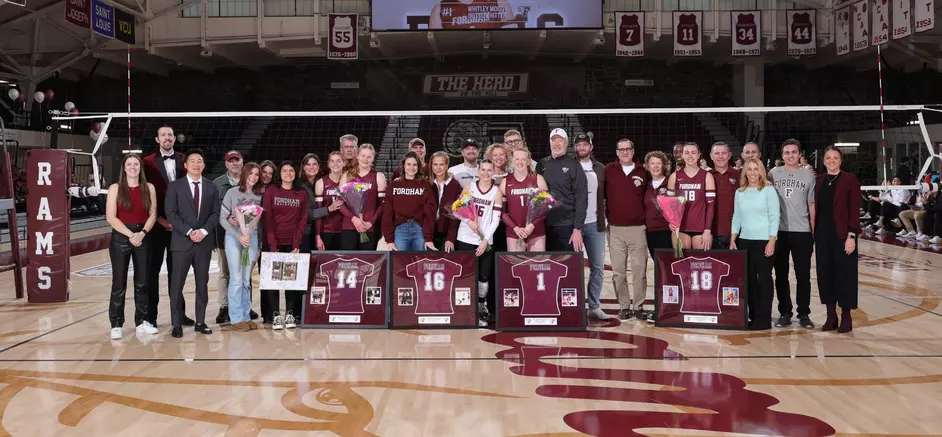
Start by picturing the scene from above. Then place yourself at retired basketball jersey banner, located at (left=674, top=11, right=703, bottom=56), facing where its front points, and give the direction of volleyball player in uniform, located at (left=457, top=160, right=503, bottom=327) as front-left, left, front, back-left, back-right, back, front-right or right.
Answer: front

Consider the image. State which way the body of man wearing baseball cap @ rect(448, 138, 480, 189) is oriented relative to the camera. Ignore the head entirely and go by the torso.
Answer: toward the camera

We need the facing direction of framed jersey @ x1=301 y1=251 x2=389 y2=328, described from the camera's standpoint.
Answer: facing the viewer

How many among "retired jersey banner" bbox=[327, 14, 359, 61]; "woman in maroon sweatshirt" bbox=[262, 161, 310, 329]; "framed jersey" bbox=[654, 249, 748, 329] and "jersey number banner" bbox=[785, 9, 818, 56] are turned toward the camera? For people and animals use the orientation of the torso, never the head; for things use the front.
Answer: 4

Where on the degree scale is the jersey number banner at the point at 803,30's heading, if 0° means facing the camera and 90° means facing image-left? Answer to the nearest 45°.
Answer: approximately 0°

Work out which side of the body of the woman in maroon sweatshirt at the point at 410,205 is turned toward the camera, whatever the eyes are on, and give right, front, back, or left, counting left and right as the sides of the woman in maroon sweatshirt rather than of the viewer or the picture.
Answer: front

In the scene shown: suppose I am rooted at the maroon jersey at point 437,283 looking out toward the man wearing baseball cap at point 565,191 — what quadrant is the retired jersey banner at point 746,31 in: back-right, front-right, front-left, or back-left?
front-left

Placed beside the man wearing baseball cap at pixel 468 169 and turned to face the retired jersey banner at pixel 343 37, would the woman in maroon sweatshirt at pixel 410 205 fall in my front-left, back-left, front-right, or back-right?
back-left

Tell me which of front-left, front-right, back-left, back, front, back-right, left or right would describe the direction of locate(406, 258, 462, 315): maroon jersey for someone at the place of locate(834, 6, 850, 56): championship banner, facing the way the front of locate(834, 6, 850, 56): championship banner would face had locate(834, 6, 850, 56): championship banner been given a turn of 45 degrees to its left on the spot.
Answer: front

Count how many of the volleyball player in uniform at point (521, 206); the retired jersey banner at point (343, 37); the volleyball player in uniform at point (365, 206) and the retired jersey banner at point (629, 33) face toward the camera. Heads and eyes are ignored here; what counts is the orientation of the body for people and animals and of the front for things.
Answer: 4
